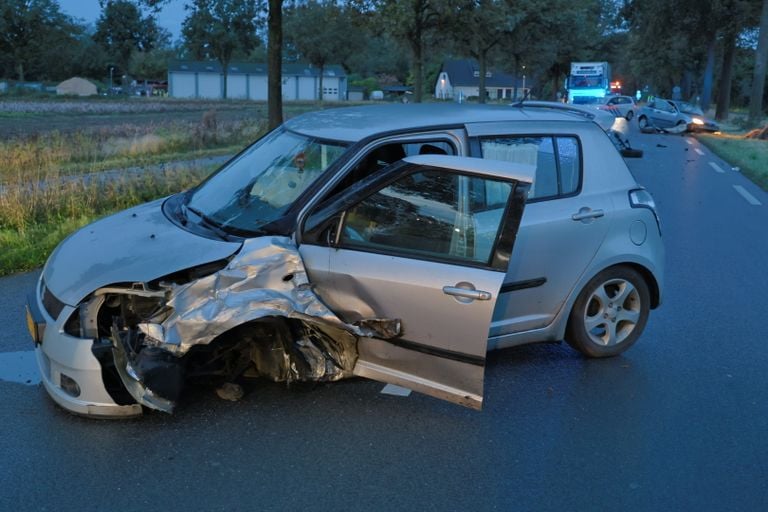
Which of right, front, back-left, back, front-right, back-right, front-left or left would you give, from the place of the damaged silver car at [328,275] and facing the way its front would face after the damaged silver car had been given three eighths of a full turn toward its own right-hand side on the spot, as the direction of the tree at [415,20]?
front

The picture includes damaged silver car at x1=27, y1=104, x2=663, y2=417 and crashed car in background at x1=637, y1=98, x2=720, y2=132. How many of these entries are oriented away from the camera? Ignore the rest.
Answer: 0

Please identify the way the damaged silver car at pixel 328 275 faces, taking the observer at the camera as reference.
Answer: facing the viewer and to the left of the viewer

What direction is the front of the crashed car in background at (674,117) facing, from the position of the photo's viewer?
facing the viewer and to the right of the viewer

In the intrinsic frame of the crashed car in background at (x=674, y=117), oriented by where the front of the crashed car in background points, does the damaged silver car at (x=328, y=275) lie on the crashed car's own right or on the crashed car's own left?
on the crashed car's own right
